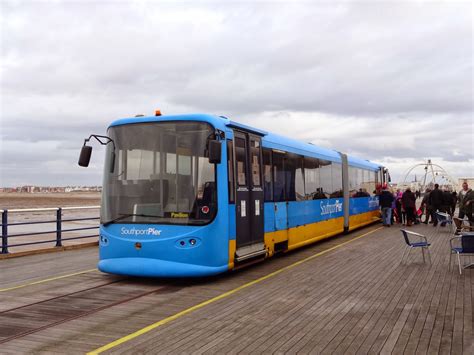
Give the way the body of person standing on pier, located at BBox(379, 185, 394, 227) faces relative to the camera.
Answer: away from the camera

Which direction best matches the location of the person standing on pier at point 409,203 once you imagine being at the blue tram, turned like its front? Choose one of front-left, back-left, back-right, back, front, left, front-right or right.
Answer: back

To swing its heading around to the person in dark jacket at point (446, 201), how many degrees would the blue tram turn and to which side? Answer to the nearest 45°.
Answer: approximately 180°
